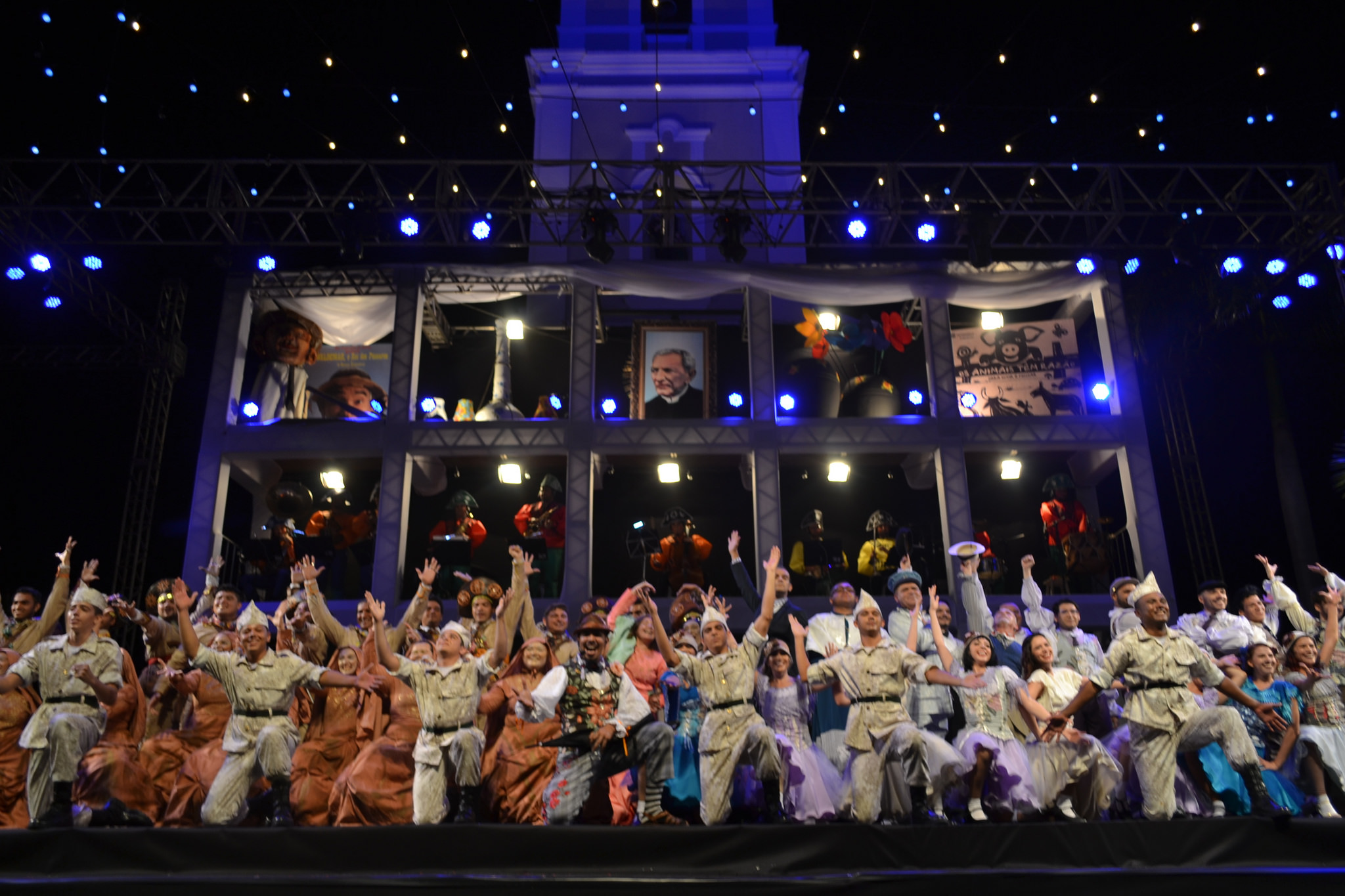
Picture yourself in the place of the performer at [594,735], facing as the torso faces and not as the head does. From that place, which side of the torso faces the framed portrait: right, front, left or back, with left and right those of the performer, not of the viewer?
back

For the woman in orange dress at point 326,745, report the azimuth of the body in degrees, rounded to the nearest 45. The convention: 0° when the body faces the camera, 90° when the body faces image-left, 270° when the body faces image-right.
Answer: approximately 0°

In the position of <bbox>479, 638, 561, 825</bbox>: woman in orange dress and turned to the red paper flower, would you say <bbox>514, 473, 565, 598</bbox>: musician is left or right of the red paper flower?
left

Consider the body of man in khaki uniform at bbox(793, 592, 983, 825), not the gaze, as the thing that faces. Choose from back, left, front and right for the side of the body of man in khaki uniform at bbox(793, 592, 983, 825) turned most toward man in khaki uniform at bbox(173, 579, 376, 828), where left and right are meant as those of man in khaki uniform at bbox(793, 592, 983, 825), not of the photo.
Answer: right

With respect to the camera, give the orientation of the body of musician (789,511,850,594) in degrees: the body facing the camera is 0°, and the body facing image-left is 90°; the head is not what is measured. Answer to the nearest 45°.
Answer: approximately 315°

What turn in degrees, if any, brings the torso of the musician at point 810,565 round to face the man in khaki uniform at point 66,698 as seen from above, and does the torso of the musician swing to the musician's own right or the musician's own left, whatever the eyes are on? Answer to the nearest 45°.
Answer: approximately 90° to the musician's own right
